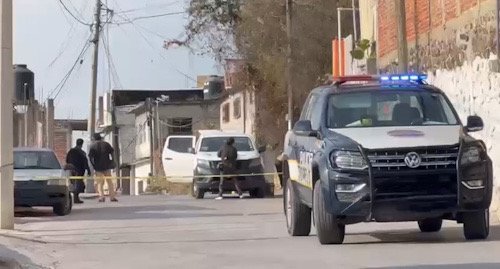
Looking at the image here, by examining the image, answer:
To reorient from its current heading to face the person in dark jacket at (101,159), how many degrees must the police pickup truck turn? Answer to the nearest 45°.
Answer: approximately 135° to its right

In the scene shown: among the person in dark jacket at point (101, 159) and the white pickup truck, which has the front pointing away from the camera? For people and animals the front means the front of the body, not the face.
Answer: the person in dark jacket

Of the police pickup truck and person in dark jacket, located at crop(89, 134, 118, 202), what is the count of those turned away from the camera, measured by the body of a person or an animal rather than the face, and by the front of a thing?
1

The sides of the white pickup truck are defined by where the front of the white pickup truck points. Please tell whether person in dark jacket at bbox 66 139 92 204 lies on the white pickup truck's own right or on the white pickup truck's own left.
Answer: on the white pickup truck's own right

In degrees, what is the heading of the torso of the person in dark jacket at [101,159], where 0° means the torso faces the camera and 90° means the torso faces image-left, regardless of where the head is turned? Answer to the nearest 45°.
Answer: approximately 180°

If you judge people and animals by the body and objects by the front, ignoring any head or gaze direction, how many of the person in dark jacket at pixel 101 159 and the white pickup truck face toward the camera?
1

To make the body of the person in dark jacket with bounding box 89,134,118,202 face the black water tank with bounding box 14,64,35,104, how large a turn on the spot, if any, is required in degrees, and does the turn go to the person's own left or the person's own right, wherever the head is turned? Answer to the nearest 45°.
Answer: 0° — they already face it

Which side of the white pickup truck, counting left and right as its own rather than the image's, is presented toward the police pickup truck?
front

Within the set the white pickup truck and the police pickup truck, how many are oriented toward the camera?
2

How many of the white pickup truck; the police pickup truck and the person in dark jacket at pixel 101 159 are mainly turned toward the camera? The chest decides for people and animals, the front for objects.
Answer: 2
